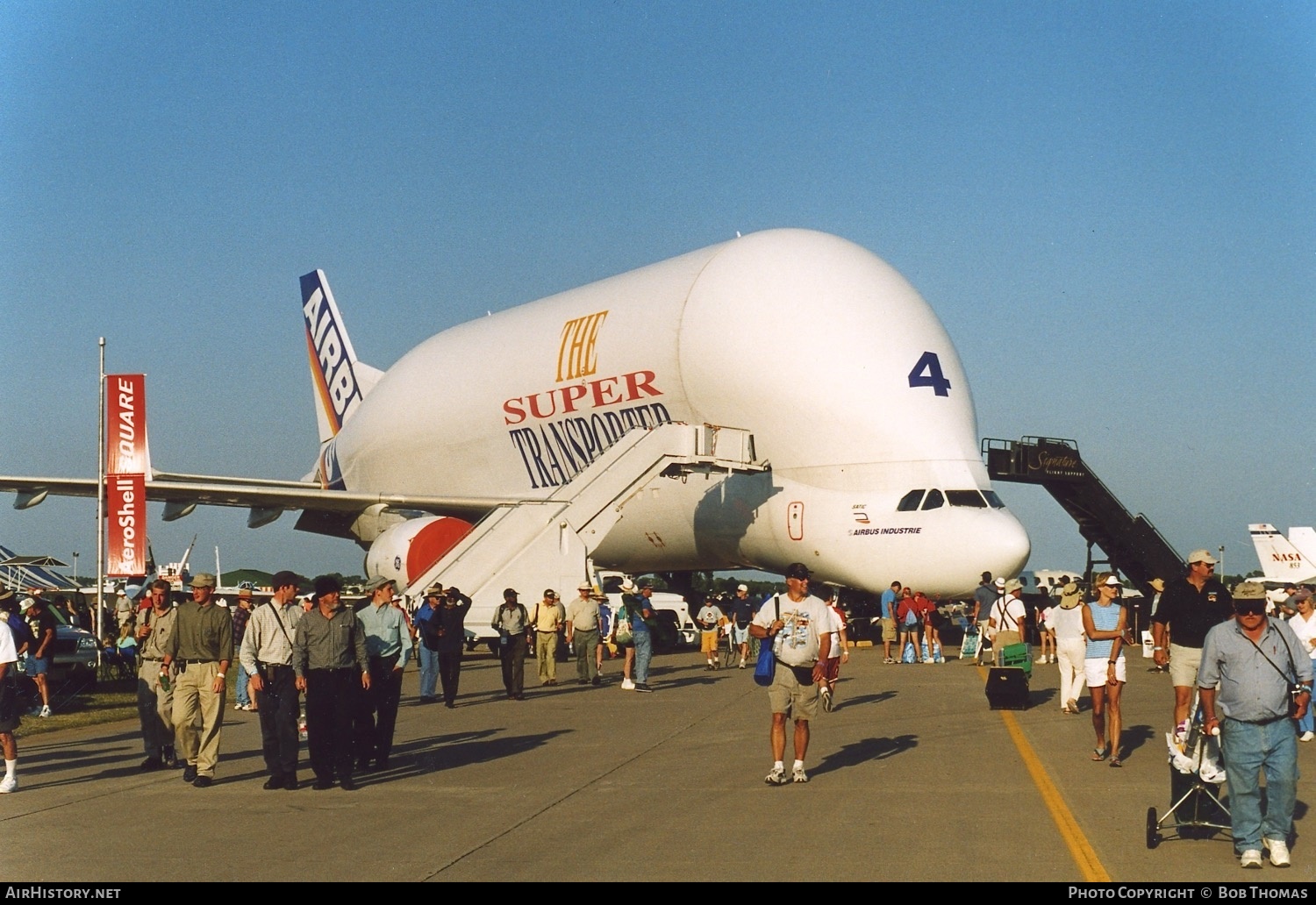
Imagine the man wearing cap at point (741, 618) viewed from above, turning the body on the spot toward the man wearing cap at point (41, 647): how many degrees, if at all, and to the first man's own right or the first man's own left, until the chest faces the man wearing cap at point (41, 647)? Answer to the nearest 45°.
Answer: approximately 45° to the first man's own right

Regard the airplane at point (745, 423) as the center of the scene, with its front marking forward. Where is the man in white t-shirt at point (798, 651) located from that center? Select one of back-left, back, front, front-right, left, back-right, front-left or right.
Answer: front-right

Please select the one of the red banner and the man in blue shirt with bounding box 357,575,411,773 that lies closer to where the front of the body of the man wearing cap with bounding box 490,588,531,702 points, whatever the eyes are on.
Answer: the man in blue shirt

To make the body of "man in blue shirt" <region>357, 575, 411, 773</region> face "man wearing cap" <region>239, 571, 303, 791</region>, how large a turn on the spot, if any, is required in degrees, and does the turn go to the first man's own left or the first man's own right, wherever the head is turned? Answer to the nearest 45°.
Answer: approximately 45° to the first man's own right

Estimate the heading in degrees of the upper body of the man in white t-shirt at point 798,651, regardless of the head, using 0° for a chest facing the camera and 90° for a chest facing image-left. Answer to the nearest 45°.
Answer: approximately 0°

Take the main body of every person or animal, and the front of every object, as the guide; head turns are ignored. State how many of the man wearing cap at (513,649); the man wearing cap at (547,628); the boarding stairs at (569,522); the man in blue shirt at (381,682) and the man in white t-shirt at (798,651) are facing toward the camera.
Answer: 4
